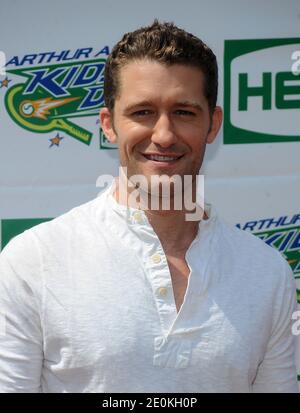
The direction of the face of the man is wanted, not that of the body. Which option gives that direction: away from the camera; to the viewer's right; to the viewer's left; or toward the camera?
toward the camera

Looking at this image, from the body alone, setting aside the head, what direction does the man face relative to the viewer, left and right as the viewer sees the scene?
facing the viewer
